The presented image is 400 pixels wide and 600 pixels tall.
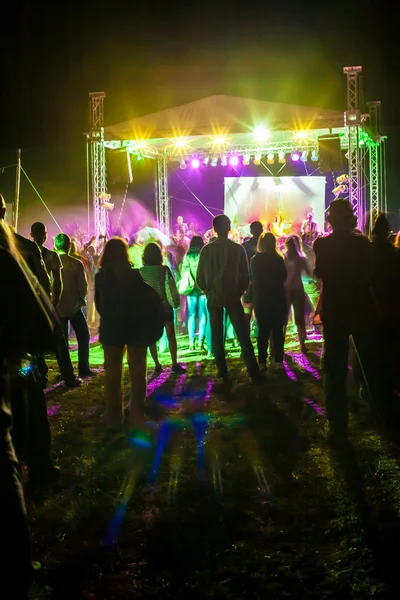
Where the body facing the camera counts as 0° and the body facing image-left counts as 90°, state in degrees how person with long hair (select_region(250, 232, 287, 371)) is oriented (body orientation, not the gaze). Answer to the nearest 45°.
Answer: approximately 180°

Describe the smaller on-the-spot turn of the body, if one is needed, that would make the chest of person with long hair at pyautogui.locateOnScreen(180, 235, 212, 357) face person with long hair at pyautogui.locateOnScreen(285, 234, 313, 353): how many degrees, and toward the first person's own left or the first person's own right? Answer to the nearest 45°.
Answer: approximately 135° to the first person's own right

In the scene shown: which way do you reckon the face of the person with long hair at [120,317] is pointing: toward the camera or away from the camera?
away from the camera

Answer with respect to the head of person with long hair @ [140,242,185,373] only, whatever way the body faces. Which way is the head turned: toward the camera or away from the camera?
away from the camera

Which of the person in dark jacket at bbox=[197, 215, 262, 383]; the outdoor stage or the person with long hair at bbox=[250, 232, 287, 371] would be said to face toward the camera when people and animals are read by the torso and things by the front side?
the outdoor stage

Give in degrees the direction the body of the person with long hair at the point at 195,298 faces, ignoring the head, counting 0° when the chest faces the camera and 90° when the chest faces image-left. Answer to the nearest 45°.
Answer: approximately 180°

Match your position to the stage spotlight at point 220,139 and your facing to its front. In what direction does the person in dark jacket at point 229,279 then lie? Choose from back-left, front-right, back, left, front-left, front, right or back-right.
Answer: front

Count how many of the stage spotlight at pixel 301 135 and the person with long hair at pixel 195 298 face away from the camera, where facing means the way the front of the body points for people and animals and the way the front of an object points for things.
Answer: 1

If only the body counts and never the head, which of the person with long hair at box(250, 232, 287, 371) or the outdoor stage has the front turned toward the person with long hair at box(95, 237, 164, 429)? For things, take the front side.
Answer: the outdoor stage

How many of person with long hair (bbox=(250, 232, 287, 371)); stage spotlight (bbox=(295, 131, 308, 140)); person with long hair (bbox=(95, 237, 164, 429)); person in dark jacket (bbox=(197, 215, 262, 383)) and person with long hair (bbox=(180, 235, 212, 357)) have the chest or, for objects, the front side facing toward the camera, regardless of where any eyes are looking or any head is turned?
1

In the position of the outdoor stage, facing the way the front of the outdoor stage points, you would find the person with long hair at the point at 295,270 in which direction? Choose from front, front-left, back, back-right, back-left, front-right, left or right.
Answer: front

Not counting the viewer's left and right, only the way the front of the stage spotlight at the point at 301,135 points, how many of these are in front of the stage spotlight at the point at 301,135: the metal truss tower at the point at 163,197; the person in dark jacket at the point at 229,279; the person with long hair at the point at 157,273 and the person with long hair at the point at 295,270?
3

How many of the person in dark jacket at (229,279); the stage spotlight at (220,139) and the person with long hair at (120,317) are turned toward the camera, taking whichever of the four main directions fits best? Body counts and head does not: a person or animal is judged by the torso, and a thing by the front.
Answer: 1

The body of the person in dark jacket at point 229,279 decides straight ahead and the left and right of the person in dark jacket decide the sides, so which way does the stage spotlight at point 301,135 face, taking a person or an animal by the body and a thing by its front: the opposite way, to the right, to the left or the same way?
the opposite way

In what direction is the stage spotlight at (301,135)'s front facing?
toward the camera

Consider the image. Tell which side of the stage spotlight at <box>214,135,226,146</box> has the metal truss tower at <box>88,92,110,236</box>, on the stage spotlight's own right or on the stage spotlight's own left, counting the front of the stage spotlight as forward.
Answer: on the stage spotlight's own right

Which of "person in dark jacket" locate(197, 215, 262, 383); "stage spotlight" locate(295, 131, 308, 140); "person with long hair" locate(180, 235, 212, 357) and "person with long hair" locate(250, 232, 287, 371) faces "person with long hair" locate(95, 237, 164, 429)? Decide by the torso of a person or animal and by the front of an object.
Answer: the stage spotlight

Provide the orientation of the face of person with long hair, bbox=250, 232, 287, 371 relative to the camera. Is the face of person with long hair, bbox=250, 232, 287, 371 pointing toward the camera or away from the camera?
away from the camera

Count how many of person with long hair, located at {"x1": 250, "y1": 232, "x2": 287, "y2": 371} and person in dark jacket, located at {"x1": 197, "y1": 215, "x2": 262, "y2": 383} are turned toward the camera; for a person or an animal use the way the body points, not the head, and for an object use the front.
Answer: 0

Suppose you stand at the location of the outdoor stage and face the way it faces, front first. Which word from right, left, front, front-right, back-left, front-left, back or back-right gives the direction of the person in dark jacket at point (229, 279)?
front

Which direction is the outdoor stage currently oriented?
toward the camera

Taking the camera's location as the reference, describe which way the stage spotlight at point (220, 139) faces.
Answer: facing the viewer

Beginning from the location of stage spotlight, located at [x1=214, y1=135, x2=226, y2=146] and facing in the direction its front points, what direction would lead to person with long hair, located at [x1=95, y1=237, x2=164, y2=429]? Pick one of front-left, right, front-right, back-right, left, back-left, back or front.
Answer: front
